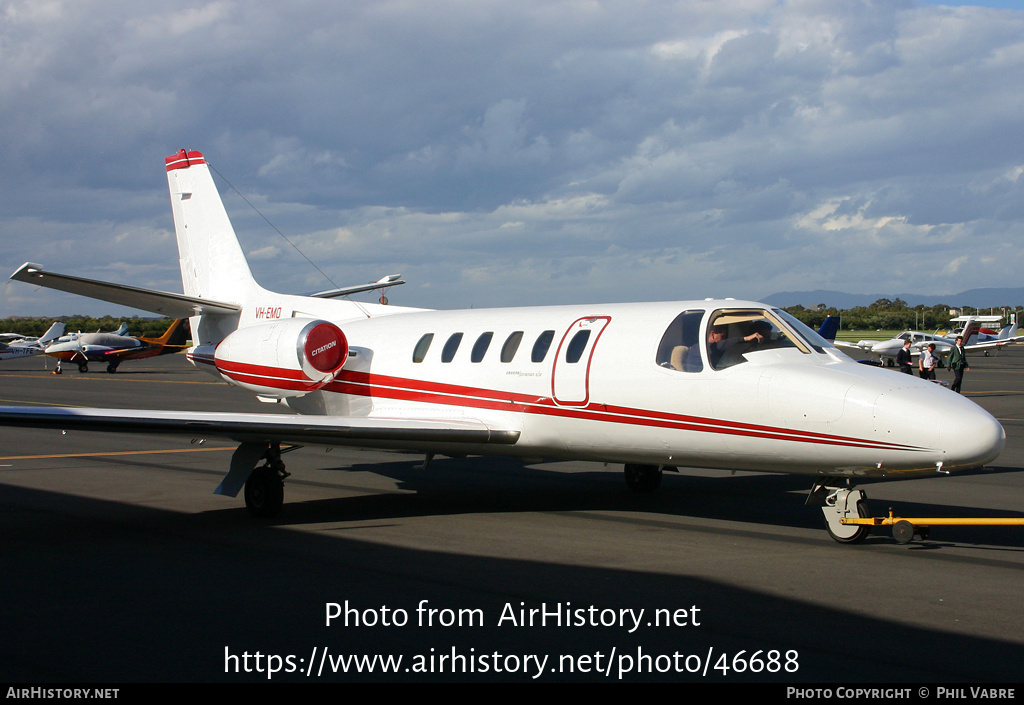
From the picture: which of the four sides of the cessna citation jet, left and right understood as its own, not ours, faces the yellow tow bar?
front

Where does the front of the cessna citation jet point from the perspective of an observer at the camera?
facing the viewer and to the right of the viewer
